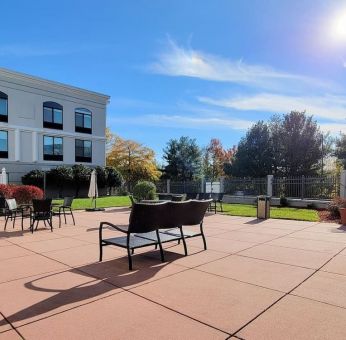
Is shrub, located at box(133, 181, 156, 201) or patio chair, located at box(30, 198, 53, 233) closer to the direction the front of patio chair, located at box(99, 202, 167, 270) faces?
the patio chair
